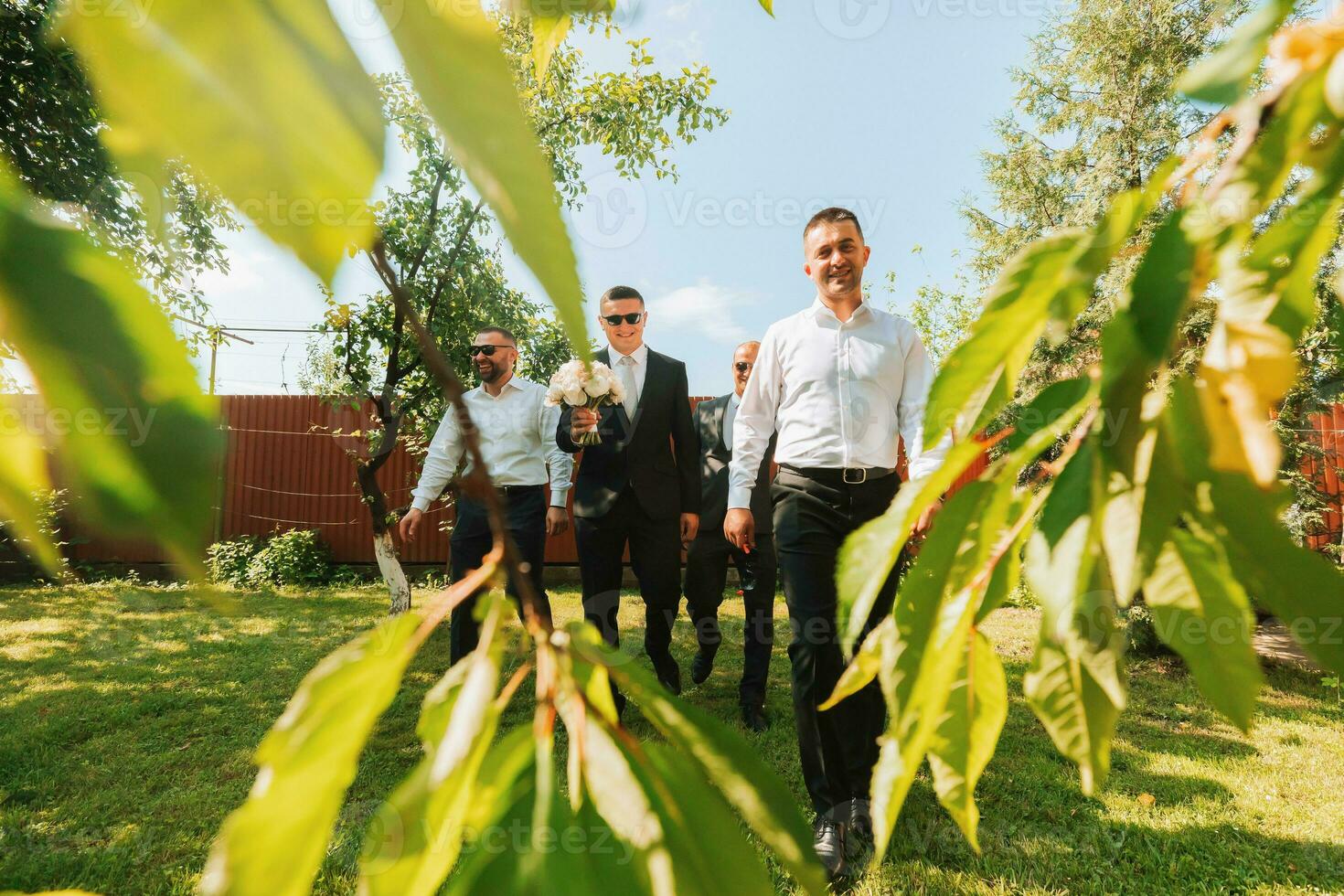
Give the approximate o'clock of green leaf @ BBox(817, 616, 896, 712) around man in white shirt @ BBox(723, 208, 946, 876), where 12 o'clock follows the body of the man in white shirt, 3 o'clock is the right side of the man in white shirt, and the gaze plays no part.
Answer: The green leaf is roughly at 12 o'clock from the man in white shirt.

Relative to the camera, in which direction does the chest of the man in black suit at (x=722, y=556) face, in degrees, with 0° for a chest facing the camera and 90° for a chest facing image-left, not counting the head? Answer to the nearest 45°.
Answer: approximately 0°

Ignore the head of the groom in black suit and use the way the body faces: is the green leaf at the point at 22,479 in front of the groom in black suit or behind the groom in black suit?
in front

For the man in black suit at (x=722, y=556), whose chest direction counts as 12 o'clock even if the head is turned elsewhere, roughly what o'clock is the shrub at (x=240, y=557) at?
The shrub is roughly at 4 o'clock from the man in black suit.

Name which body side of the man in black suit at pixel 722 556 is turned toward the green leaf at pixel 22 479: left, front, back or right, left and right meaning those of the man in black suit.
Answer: front

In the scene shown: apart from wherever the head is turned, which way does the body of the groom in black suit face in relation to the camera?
toward the camera

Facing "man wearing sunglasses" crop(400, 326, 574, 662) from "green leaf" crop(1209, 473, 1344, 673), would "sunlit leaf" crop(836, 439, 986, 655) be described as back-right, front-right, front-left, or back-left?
front-left

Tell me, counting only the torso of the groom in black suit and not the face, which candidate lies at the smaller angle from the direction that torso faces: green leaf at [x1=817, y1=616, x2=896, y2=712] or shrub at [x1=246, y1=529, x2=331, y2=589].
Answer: the green leaf

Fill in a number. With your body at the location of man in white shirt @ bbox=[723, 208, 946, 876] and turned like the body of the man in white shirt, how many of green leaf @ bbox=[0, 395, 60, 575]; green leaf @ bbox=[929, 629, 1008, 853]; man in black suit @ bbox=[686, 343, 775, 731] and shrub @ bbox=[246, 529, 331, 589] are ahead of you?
2

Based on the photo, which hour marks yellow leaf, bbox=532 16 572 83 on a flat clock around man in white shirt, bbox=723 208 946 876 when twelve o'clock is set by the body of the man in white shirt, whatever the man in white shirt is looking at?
The yellow leaf is roughly at 12 o'clock from the man in white shirt.

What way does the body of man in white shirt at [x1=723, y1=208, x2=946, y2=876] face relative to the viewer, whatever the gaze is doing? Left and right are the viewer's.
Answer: facing the viewer

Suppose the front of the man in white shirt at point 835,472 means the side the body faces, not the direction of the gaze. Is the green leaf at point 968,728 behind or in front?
in front

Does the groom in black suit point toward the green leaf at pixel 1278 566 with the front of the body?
yes

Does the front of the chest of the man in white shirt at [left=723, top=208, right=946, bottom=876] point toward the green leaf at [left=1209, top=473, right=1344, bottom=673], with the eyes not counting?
yes

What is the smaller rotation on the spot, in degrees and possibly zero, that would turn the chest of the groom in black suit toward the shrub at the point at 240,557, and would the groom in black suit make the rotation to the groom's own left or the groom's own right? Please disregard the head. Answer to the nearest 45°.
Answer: approximately 135° to the groom's own right
